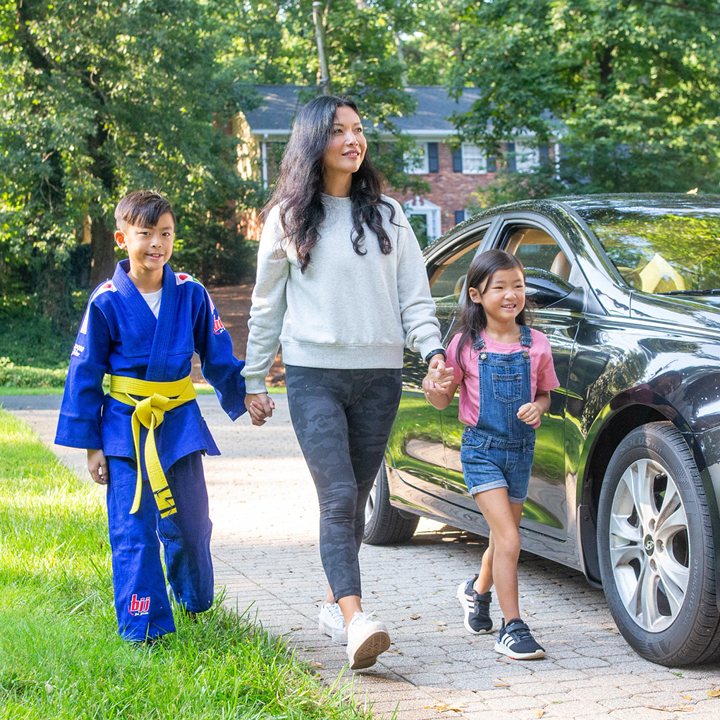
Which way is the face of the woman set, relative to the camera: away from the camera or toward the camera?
toward the camera

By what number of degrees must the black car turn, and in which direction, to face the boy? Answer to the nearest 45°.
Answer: approximately 135° to its right

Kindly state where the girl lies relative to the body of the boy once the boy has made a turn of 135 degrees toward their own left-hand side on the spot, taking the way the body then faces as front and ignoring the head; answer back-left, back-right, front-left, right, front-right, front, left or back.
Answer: front-right

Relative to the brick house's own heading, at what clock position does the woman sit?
The woman is roughly at 12 o'clock from the brick house.

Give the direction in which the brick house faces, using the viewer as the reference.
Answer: facing the viewer

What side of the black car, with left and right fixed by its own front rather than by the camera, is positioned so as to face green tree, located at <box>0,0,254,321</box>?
back

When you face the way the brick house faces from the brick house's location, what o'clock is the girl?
The girl is roughly at 12 o'clock from the brick house.

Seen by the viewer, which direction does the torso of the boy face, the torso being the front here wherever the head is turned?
toward the camera

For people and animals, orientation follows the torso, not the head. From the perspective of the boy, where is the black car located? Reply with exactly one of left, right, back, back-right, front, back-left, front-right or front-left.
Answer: left

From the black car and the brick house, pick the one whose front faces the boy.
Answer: the brick house

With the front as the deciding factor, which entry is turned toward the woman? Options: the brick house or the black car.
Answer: the brick house

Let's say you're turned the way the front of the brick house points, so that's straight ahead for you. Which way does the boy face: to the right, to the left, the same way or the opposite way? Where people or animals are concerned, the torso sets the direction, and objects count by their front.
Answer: the same way

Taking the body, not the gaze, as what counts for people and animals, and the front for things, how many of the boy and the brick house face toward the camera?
2

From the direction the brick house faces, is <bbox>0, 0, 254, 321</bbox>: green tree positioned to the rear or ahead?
ahead

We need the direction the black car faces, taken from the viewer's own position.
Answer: facing the viewer and to the right of the viewer
